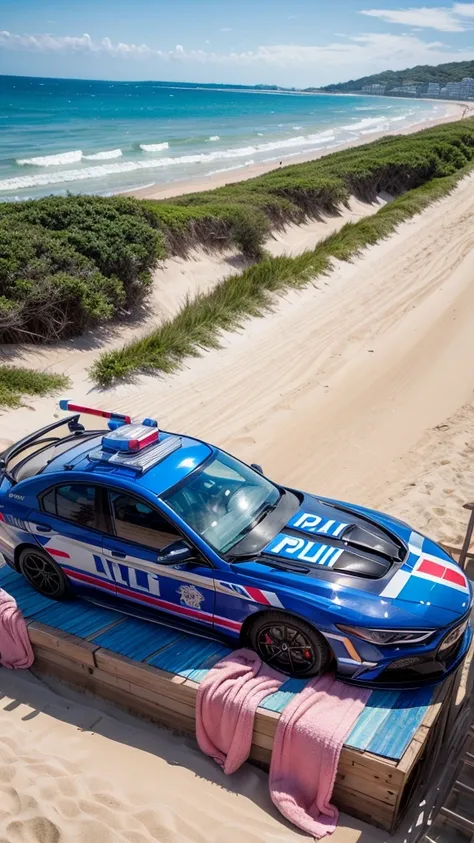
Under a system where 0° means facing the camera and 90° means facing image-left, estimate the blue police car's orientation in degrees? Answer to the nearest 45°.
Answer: approximately 315°

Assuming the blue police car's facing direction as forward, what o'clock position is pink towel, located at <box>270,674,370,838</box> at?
The pink towel is roughly at 1 o'clock from the blue police car.

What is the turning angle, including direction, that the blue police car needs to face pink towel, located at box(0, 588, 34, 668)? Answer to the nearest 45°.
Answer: approximately 135° to its right
